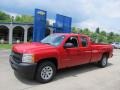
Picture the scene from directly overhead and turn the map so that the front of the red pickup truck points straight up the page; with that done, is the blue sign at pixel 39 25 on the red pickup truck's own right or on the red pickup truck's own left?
on the red pickup truck's own right

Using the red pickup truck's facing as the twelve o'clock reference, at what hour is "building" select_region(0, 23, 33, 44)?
The building is roughly at 4 o'clock from the red pickup truck.
